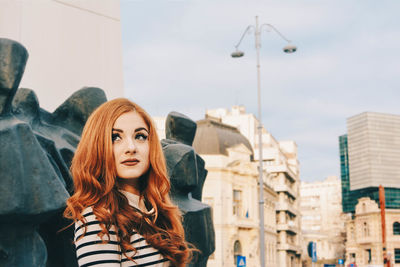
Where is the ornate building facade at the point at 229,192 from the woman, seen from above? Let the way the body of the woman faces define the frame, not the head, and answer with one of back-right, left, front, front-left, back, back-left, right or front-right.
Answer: back-left

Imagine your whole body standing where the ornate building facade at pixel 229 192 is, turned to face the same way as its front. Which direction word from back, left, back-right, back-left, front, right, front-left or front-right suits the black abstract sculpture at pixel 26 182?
front-right

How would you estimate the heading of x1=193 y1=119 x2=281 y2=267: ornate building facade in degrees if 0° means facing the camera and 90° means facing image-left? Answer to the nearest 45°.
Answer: approximately 315°
